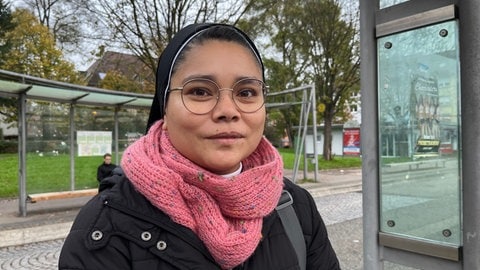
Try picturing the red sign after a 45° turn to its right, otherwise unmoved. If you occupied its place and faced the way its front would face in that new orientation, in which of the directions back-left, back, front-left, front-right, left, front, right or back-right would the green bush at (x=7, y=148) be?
front

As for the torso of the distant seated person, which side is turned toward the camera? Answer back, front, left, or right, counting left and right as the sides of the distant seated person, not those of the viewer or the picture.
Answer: front

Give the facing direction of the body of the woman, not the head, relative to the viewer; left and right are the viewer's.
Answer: facing the viewer and to the right of the viewer

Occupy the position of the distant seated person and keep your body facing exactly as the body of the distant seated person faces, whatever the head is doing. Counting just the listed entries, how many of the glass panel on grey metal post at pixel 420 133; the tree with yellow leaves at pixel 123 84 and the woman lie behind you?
1

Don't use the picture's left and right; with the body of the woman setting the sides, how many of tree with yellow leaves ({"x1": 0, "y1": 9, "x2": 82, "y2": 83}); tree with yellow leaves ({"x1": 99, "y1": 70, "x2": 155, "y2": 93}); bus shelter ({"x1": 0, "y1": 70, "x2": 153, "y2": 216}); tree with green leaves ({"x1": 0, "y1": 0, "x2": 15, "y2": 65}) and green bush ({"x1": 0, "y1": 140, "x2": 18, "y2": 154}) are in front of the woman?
0

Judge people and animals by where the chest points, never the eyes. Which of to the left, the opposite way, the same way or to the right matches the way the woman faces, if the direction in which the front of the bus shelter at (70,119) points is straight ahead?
the same way

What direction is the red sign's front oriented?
toward the camera

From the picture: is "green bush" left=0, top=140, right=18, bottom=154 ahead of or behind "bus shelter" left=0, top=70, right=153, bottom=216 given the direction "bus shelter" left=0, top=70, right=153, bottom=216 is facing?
behind

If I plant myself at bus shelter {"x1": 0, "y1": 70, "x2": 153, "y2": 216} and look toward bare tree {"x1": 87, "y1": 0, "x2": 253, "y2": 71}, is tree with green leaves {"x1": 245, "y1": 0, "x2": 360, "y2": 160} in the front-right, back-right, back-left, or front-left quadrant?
front-right

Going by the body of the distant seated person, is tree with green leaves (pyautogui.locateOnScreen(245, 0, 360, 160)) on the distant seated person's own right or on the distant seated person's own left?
on the distant seated person's own left

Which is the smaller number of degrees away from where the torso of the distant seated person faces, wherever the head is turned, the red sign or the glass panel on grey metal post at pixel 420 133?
the glass panel on grey metal post

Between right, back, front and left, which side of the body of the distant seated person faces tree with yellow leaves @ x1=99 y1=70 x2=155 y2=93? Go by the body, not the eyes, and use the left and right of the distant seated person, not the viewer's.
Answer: back

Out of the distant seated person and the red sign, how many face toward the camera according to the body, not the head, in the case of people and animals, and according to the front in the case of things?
2

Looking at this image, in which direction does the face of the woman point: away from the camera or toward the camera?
toward the camera

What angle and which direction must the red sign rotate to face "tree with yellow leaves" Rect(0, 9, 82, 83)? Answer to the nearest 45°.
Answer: approximately 45° to its right
